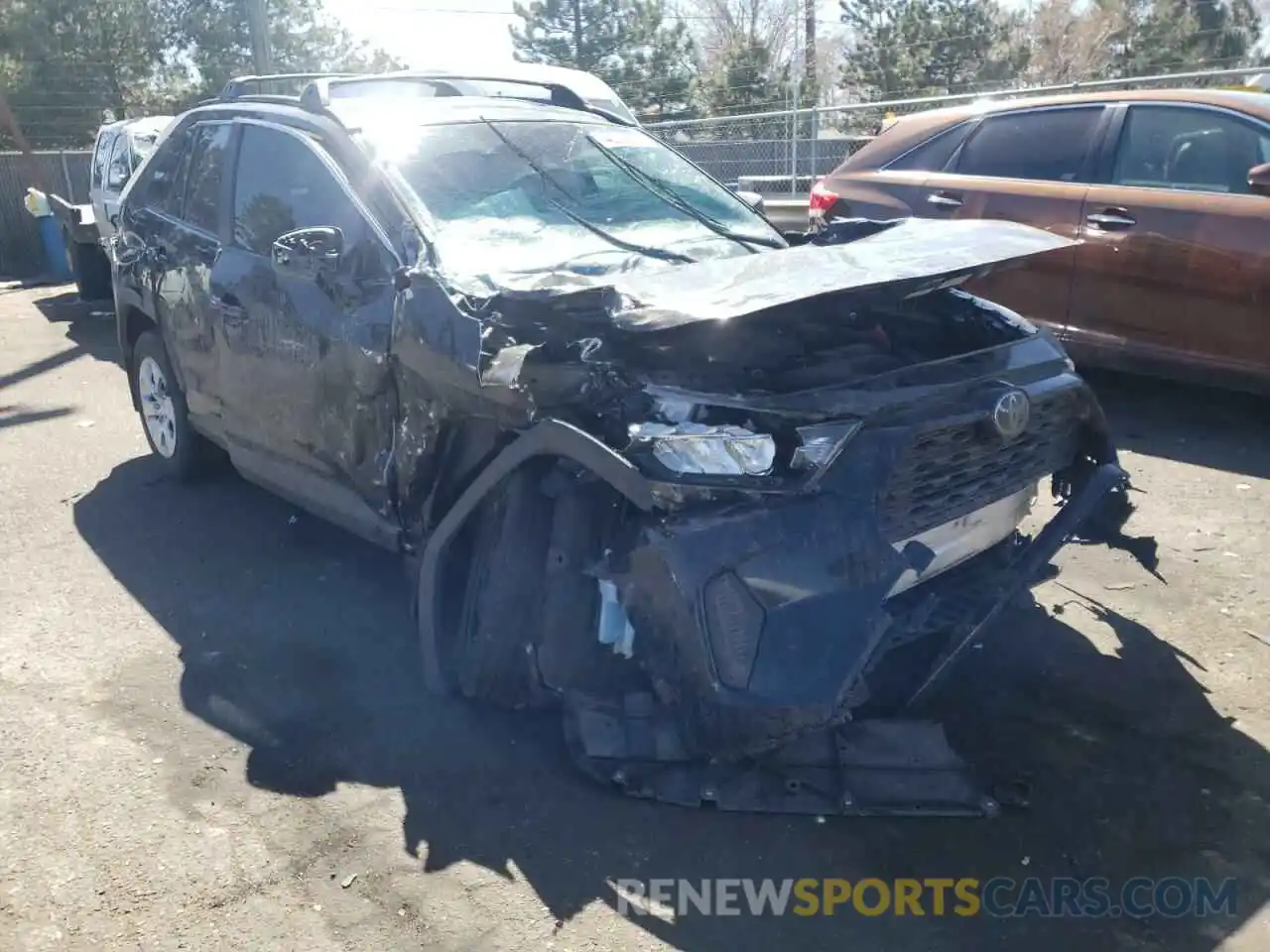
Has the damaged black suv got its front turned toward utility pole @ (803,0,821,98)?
no

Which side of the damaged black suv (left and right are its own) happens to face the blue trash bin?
back

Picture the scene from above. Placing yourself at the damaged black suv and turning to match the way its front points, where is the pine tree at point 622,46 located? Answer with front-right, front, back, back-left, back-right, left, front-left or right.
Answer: back-left

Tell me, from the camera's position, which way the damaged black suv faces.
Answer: facing the viewer and to the right of the viewer

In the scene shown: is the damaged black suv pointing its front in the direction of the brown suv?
no

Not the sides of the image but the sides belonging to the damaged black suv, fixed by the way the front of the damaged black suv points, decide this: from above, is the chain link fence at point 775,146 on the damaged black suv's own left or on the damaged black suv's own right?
on the damaged black suv's own left

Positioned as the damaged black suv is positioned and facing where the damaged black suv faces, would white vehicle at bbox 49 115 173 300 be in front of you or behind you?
behind

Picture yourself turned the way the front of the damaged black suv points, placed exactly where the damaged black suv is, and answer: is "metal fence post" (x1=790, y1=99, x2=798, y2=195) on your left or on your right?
on your left

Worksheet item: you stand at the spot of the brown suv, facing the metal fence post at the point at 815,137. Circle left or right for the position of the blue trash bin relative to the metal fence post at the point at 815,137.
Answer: left

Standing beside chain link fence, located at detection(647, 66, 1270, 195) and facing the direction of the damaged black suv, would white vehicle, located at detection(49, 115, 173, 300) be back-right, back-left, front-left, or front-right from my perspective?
front-right

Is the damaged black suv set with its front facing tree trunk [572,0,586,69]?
no

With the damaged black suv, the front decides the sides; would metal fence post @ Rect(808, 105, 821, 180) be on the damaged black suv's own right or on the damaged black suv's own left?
on the damaged black suv's own left
